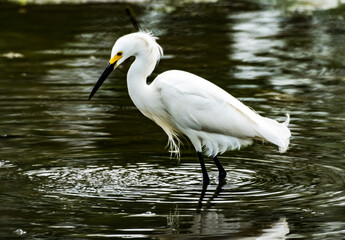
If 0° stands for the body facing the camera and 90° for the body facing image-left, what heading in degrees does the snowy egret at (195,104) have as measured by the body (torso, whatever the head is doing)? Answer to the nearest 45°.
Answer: approximately 90°
